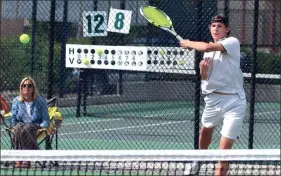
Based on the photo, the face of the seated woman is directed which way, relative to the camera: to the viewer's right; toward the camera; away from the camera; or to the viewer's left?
toward the camera

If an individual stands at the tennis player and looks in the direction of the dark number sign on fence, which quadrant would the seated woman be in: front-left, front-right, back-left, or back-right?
front-left

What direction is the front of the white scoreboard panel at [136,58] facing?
toward the camera

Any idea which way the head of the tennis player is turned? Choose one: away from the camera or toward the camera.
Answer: toward the camera

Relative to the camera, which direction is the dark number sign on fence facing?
toward the camera

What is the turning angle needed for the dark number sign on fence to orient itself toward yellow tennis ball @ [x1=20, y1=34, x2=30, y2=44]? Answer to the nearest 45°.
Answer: approximately 90° to its right

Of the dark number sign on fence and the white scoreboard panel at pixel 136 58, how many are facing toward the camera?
2
